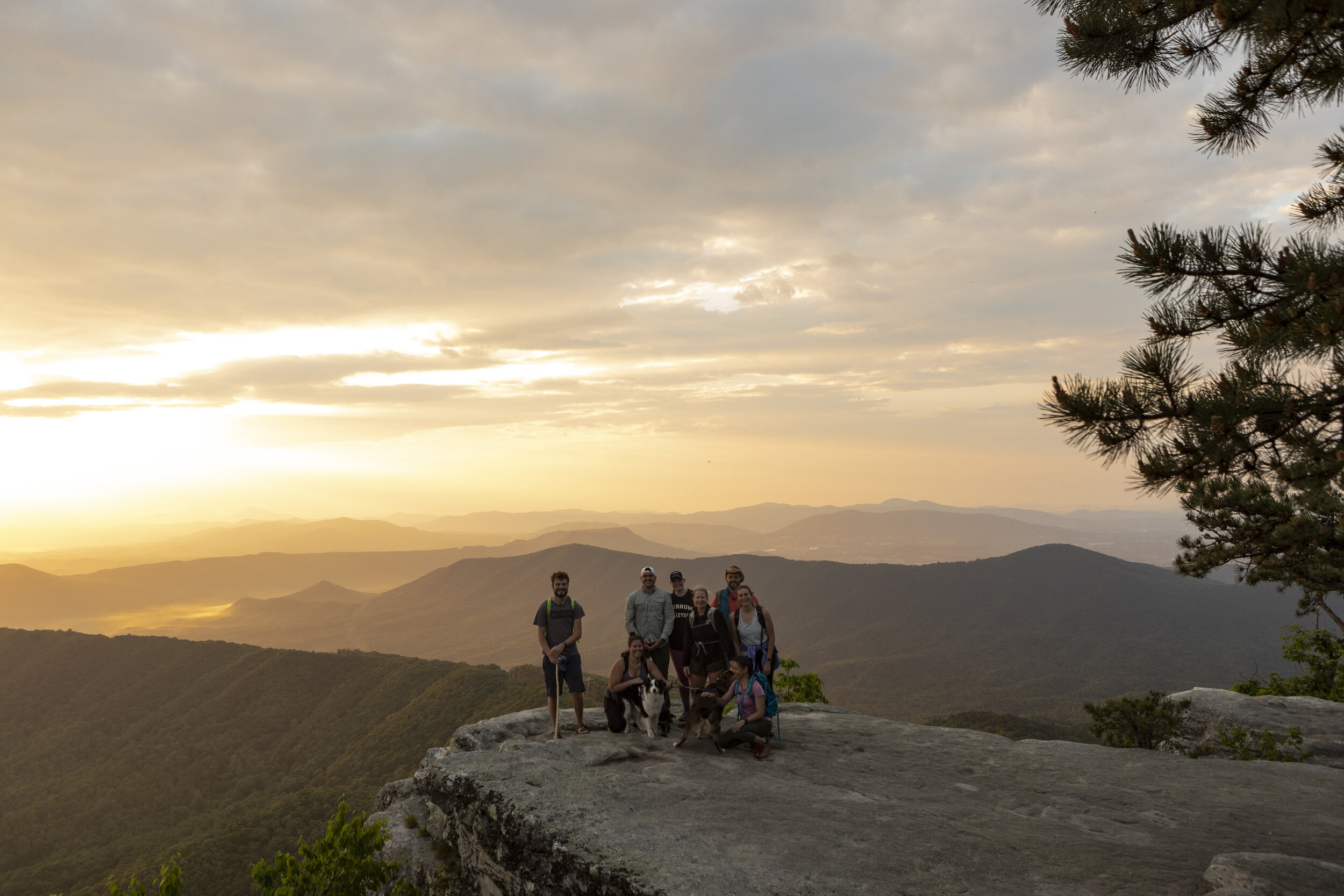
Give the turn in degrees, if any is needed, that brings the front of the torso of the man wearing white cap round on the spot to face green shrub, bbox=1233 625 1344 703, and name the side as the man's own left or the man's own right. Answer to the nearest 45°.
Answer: approximately 135° to the man's own left

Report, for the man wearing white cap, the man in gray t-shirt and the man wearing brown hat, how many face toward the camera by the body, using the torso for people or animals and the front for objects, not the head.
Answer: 3

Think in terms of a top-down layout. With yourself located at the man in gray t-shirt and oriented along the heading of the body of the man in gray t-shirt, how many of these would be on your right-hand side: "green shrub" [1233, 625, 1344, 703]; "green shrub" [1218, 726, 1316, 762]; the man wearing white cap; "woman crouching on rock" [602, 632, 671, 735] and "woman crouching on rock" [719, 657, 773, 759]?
0

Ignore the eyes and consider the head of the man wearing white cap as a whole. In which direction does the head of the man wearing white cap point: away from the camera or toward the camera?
toward the camera

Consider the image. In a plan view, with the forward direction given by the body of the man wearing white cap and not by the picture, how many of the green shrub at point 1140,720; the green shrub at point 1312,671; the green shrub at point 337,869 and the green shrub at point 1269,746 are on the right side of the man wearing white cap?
1

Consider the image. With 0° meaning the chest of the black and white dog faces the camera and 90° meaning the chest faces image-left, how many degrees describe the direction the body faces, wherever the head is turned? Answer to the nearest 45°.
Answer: approximately 315°

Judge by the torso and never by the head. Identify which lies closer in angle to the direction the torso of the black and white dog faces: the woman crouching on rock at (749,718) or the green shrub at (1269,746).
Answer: the woman crouching on rock

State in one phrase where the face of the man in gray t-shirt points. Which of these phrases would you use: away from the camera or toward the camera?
toward the camera

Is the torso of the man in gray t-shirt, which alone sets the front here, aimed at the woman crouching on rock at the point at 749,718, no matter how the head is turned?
no

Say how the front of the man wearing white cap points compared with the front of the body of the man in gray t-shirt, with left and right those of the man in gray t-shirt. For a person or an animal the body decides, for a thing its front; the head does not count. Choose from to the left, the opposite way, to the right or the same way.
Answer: the same way

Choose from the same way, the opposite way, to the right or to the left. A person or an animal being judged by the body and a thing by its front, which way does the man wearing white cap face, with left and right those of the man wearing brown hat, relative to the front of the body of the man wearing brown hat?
the same way

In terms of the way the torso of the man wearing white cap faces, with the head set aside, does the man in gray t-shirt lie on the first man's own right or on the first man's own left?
on the first man's own right

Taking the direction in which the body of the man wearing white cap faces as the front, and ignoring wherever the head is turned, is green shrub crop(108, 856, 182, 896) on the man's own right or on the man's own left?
on the man's own right

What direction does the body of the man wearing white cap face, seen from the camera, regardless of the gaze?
toward the camera

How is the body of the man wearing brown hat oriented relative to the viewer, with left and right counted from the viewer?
facing the viewer

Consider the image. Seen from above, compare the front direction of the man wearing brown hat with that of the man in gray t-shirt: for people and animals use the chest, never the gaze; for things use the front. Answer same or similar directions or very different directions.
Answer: same or similar directions

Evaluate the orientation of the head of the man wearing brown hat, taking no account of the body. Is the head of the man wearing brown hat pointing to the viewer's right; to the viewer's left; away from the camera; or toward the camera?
toward the camera

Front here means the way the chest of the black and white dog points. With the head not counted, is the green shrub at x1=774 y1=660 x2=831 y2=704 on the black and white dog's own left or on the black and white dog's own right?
on the black and white dog's own left

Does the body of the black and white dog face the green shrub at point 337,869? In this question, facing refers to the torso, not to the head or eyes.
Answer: no
